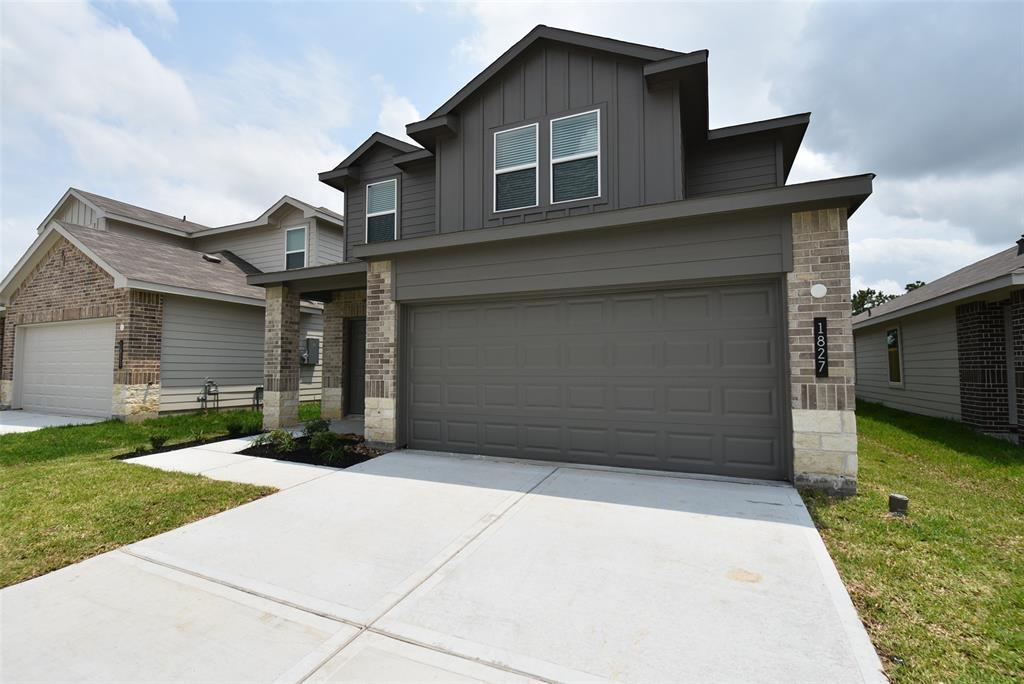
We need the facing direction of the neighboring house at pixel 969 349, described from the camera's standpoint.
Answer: facing the viewer and to the right of the viewer

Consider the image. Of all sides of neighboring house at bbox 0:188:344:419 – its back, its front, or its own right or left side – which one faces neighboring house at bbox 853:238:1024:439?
left

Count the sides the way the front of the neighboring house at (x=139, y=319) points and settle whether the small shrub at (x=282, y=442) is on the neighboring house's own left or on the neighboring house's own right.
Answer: on the neighboring house's own left

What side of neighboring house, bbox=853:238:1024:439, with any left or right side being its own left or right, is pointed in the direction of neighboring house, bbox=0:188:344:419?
right

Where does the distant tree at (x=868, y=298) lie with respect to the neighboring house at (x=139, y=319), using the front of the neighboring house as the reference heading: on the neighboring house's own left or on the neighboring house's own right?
on the neighboring house's own left

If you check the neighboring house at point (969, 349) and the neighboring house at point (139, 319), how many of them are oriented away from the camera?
0

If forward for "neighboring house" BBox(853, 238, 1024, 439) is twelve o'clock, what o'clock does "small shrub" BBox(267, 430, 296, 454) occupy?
The small shrub is roughly at 3 o'clock from the neighboring house.

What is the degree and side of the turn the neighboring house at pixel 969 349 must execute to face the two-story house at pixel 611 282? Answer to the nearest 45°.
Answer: approximately 90° to its right

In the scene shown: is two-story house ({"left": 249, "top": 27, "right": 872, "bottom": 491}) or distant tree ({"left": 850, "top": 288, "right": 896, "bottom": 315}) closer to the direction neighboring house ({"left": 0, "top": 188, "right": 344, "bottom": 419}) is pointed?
the two-story house

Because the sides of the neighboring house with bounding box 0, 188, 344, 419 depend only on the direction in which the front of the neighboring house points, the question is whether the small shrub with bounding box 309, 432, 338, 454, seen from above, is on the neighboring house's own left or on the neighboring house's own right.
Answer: on the neighboring house's own left

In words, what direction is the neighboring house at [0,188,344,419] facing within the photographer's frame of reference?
facing the viewer and to the left of the viewer

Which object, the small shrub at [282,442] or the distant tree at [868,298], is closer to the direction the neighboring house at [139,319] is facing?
the small shrub

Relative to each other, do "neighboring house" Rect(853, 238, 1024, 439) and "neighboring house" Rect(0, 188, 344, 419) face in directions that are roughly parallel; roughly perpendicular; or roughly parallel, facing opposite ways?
roughly parallel
